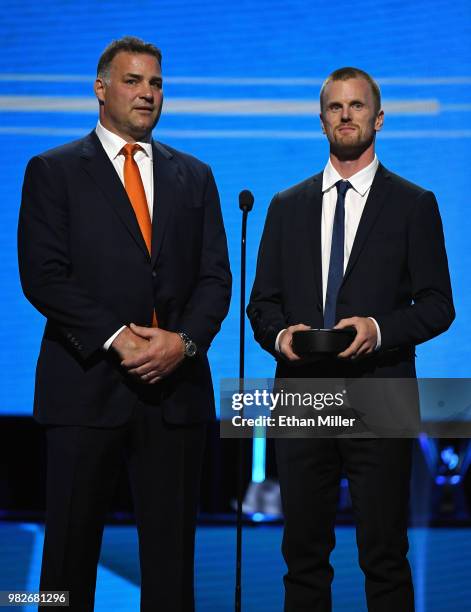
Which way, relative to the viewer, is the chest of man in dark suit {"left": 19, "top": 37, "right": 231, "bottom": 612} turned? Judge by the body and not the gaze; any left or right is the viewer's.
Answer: facing the viewer and to the right of the viewer

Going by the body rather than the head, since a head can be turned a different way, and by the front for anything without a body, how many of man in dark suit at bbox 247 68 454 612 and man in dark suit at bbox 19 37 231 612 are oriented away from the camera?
0

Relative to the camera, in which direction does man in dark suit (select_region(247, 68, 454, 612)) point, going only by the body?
toward the camera

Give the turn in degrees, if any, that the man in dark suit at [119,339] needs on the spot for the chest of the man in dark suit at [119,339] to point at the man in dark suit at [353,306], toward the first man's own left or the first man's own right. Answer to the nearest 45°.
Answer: approximately 45° to the first man's own left

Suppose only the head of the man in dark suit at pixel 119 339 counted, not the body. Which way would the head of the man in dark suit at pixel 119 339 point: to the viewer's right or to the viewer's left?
to the viewer's right
